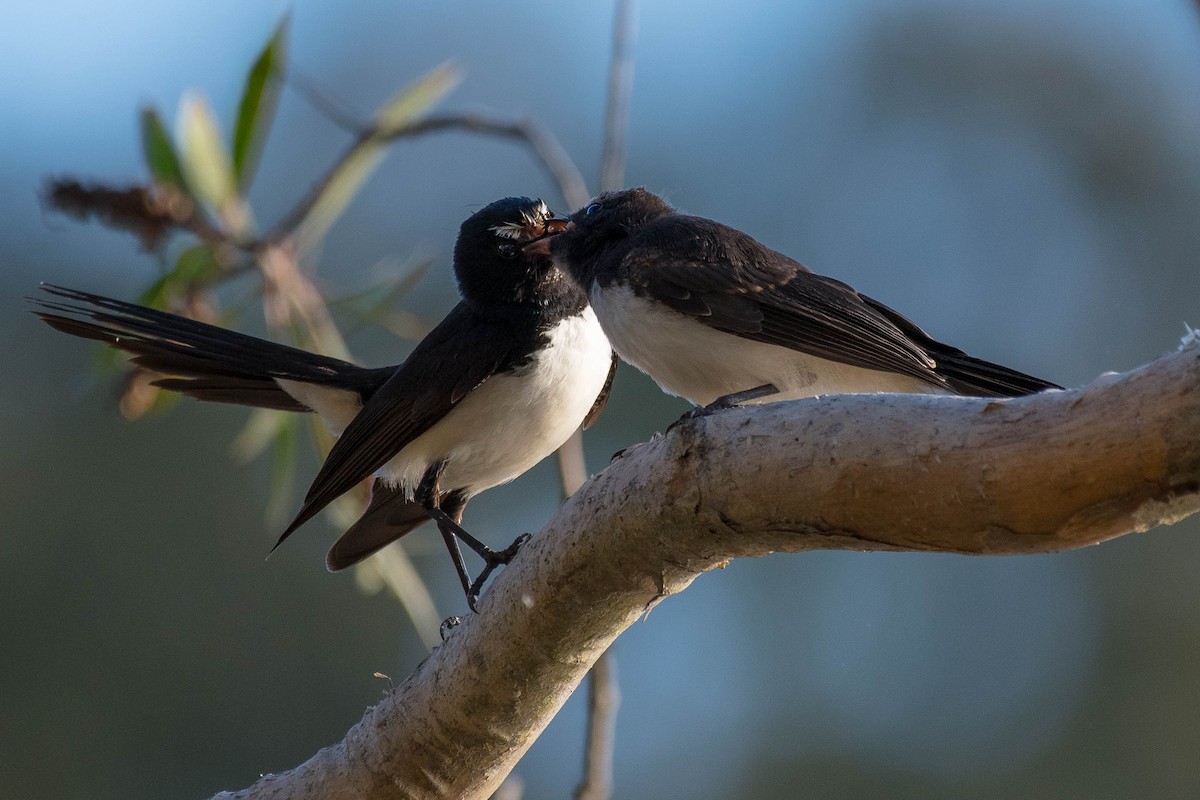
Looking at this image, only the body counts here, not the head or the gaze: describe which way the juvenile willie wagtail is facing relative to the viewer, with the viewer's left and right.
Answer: facing to the left of the viewer

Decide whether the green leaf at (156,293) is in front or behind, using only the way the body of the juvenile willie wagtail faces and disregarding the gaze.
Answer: in front

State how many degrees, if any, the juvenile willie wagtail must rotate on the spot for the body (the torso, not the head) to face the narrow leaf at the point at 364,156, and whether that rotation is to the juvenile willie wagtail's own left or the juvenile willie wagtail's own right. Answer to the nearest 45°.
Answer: approximately 45° to the juvenile willie wagtail's own right

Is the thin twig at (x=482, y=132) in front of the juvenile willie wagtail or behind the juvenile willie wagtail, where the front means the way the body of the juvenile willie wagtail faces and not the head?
in front

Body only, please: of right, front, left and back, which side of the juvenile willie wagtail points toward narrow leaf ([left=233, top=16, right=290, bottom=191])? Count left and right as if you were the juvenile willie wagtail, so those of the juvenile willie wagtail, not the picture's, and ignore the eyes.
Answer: front
